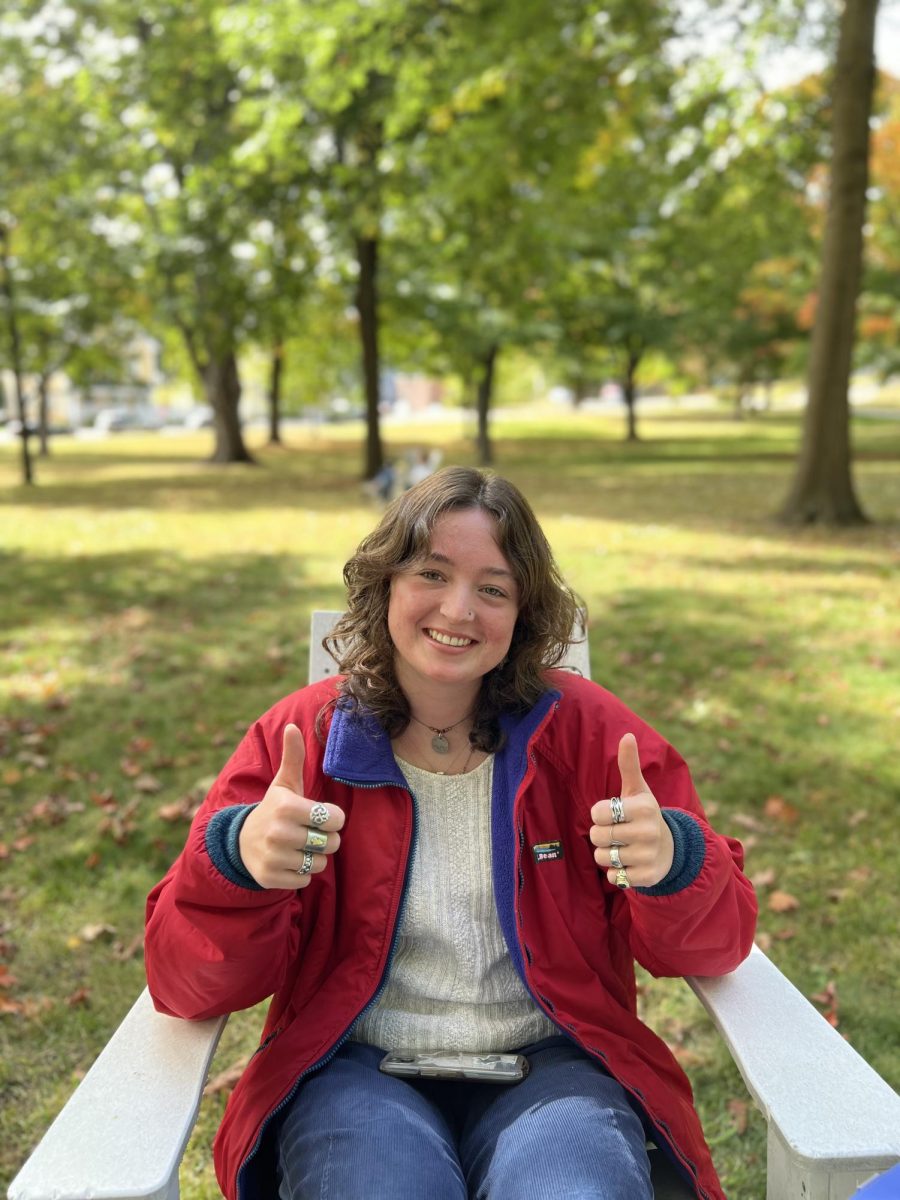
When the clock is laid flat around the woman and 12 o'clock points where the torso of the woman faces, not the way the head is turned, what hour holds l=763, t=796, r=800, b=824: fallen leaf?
The fallen leaf is roughly at 7 o'clock from the woman.

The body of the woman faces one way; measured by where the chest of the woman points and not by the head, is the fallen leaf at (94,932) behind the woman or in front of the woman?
behind

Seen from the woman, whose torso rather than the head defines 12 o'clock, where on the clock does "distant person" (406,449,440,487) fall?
The distant person is roughly at 6 o'clock from the woman.

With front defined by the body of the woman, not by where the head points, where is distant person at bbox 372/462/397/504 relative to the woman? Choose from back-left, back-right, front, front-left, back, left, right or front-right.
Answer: back

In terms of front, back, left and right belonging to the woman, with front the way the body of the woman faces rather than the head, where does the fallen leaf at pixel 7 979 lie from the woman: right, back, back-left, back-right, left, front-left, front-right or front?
back-right

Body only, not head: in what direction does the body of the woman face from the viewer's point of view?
toward the camera

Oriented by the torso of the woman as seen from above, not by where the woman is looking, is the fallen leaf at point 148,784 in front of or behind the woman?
behind

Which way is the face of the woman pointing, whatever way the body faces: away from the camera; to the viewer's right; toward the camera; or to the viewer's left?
toward the camera

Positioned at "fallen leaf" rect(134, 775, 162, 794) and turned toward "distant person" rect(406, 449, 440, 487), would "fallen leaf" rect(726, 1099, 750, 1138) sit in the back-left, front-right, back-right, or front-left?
back-right

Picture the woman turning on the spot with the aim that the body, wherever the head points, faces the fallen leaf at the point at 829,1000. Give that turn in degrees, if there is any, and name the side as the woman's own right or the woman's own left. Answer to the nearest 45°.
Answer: approximately 135° to the woman's own left
